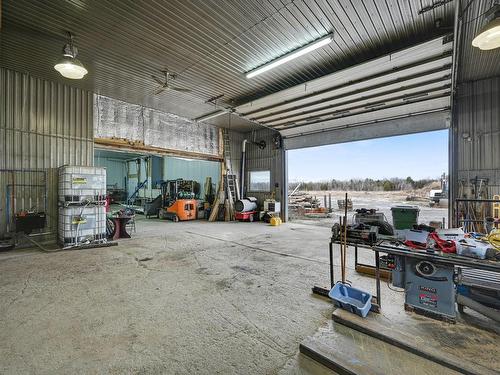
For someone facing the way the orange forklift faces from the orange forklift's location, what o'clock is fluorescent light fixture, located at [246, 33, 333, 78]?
The fluorescent light fixture is roughly at 7 o'clock from the orange forklift.

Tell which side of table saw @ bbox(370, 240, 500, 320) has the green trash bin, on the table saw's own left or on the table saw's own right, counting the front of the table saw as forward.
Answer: on the table saw's own right

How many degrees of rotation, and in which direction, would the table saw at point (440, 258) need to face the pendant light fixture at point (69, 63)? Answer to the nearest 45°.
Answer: approximately 45° to its right

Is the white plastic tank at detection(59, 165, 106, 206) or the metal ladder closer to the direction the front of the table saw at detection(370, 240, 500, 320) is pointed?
the white plastic tank

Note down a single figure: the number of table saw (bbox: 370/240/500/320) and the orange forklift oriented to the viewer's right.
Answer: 0

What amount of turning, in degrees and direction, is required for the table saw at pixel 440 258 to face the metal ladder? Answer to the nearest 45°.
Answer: approximately 90° to its right

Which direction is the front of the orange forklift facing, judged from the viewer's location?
facing away from the viewer and to the left of the viewer
